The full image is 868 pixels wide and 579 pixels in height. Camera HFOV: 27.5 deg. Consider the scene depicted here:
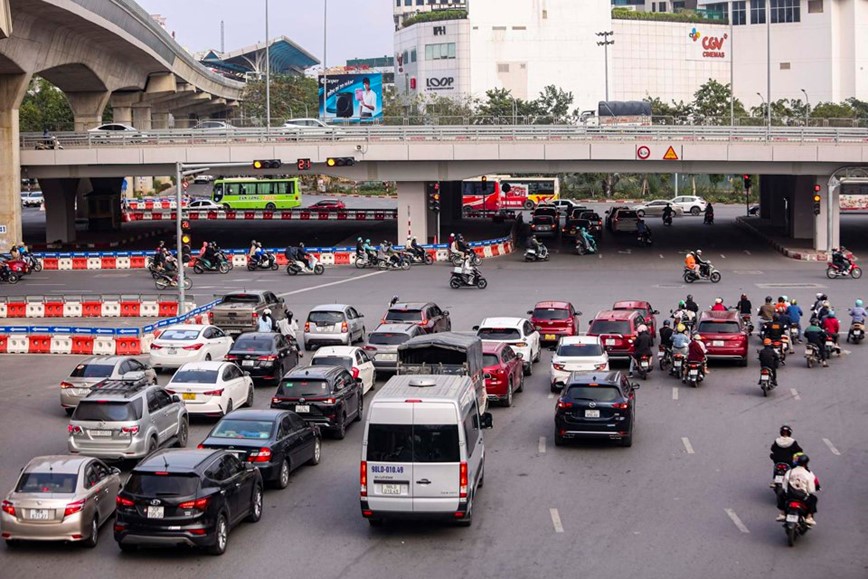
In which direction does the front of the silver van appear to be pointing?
away from the camera

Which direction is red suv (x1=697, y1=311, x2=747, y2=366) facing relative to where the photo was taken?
away from the camera

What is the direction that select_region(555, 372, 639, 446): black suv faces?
away from the camera

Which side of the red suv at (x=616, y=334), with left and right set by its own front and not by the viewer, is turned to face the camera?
back

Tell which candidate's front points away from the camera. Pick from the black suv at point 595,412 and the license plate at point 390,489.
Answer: the black suv

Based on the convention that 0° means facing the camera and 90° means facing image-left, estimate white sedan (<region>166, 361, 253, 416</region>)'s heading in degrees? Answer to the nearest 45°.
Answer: approximately 225°

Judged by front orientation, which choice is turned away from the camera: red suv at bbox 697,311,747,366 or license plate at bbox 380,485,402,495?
the red suv

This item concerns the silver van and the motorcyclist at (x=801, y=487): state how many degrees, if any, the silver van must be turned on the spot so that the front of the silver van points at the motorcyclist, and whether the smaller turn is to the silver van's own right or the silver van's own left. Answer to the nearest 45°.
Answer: approximately 90° to the silver van's own right

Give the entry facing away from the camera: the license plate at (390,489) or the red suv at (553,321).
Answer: the red suv
